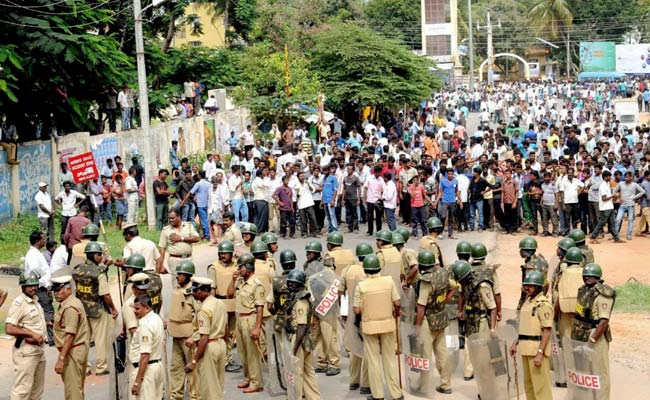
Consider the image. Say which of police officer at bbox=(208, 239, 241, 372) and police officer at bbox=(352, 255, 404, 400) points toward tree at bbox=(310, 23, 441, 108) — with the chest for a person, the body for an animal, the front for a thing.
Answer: police officer at bbox=(352, 255, 404, 400)

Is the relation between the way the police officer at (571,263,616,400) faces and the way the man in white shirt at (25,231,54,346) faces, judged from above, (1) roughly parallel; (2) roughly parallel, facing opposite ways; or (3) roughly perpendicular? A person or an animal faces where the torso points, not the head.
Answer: roughly parallel, facing opposite ways

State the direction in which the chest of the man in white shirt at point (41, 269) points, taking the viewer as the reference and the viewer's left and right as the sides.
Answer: facing to the right of the viewer

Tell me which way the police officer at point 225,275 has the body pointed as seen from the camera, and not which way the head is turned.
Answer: toward the camera

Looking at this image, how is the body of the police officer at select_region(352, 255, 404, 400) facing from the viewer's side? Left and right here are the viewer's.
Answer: facing away from the viewer

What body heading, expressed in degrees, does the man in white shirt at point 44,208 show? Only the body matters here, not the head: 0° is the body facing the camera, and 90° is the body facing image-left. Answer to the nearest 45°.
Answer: approximately 315°

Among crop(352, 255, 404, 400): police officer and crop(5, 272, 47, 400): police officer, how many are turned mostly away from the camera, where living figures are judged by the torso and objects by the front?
1
